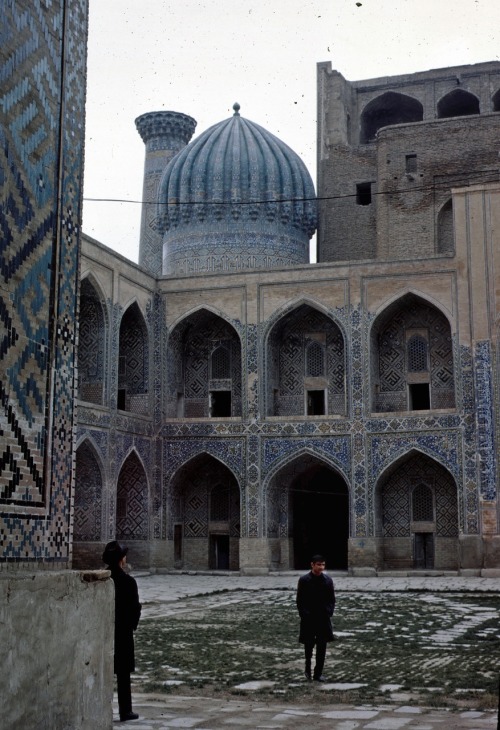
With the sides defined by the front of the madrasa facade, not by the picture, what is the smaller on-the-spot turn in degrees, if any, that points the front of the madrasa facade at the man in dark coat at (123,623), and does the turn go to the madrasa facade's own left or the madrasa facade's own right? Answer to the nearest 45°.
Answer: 0° — it already faces them

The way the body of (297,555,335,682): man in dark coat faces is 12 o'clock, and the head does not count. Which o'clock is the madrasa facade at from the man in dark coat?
The madrasa facade is roughly at 6 o'clock from the man in dark coat.

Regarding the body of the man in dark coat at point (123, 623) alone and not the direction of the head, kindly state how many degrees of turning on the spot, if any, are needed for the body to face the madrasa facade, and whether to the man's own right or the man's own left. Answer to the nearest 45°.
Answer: approximately 90° to the man's own left

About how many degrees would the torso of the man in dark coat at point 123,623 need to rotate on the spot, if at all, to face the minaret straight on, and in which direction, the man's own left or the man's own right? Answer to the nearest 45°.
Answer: approximately 90° to the man's own left

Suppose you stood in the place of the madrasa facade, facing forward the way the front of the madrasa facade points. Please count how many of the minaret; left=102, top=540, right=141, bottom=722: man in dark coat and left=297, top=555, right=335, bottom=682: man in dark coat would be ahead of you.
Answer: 2

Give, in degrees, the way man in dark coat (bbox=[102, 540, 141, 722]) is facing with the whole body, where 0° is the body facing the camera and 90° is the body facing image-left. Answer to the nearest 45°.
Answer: approximately 270°

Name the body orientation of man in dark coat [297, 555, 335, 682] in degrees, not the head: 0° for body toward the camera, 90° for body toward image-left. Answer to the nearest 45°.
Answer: approximately 0°

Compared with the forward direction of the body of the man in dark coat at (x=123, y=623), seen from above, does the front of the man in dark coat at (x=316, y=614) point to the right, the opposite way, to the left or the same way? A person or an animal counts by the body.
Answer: to the right

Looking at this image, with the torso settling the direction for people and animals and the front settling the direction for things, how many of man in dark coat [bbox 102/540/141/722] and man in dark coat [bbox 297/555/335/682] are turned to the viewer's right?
1

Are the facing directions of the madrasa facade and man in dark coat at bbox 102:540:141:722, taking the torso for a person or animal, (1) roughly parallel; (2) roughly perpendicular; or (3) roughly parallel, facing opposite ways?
roughly perpendicular

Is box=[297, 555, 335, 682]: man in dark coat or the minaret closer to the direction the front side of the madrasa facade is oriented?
the man in dark coat
